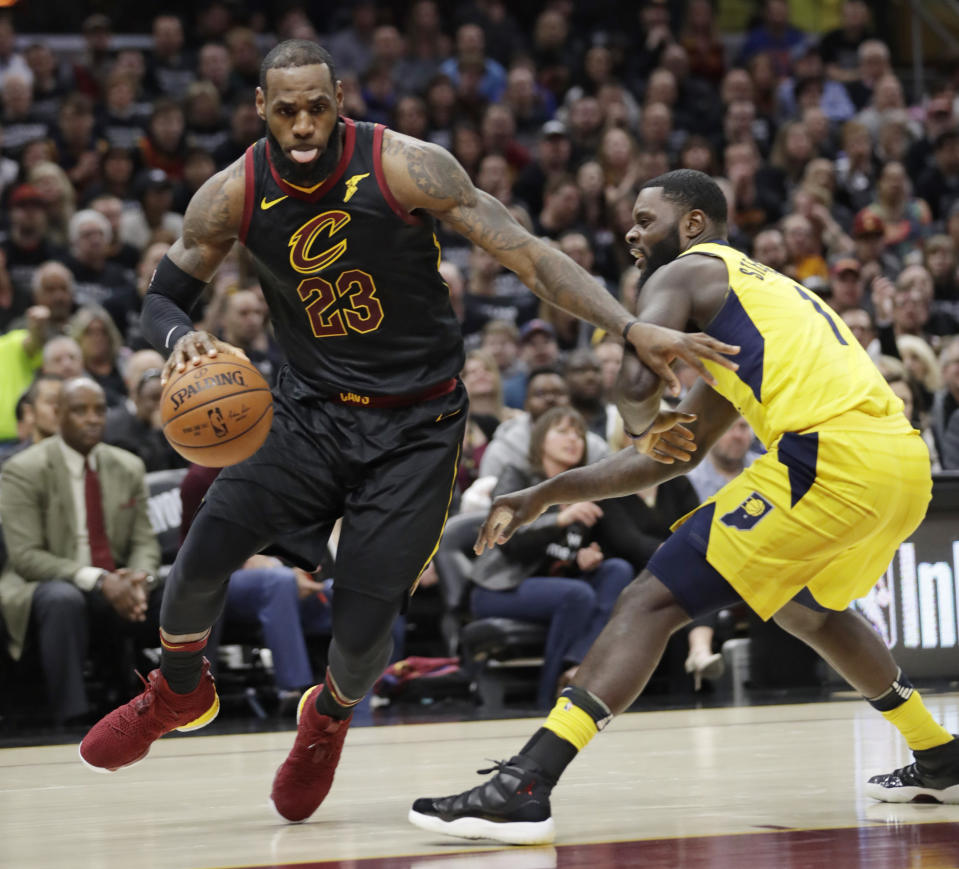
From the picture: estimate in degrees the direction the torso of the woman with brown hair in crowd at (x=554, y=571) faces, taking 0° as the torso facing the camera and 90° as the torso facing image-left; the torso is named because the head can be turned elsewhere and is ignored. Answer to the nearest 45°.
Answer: approximately 315°

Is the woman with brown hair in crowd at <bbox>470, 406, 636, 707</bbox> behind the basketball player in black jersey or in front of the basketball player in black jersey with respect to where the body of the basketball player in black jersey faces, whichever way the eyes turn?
behind

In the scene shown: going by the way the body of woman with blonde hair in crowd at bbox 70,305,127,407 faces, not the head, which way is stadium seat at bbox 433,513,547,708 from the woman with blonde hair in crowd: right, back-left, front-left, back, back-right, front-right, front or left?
front-left

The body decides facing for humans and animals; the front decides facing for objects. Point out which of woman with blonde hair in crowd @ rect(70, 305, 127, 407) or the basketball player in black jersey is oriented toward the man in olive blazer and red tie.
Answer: the woman with blonde hair in crowd

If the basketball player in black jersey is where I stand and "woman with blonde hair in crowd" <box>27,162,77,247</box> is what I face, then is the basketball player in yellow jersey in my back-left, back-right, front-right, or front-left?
back-right

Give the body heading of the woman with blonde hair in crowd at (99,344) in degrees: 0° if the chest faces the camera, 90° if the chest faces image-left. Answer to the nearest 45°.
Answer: approximately 0°

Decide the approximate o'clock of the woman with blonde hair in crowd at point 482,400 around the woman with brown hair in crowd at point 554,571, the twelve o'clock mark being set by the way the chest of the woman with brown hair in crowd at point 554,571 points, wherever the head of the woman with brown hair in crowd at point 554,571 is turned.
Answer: the woman with blonde hair in crowd at point 482,400 is roughly at 7 o'clock from the woman with brown hair in crowd at point 554,571.

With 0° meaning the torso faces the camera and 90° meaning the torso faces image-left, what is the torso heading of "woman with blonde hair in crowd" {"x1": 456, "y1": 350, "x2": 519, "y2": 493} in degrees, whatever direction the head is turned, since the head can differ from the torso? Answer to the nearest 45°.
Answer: approximately 0°

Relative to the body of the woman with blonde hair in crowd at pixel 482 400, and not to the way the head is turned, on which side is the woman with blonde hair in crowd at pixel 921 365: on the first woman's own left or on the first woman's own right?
on the first woman's own left

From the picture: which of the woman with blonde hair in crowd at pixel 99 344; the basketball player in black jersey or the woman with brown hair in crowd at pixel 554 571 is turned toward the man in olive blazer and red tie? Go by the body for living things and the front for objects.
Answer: the woman with blonde hair in crowd at pixel 99 344
